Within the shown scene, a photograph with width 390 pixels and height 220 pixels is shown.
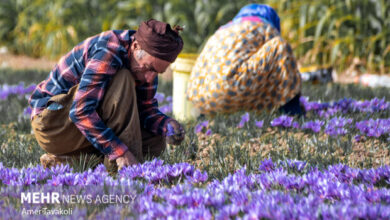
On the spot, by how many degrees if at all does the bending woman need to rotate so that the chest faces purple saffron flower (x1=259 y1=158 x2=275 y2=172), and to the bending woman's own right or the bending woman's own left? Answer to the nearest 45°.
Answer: approximately 135° to the bending woman's own right

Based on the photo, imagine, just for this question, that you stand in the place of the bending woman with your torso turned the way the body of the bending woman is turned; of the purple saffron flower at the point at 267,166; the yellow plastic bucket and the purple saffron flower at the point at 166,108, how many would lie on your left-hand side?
2

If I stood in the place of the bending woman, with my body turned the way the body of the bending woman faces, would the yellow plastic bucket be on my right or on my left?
on my left

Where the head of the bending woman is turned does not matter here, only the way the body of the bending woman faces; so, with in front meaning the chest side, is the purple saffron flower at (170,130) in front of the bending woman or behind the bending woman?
behind

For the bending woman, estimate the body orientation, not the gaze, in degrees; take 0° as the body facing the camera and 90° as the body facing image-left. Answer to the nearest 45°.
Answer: approximately 225°

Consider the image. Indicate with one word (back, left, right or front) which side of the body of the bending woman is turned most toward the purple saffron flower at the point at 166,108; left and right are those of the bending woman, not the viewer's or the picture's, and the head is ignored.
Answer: left
